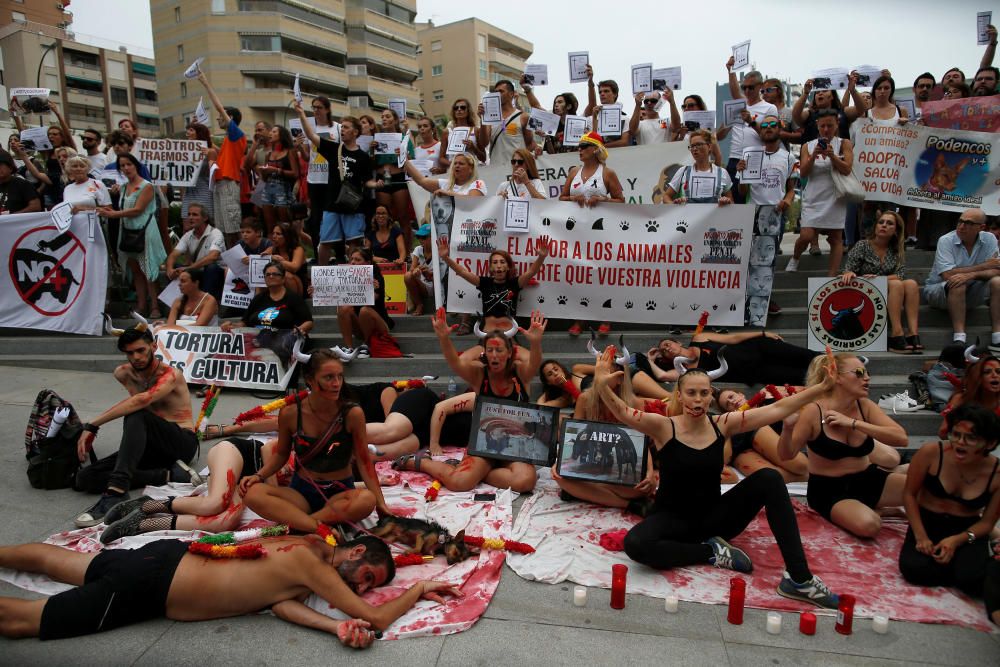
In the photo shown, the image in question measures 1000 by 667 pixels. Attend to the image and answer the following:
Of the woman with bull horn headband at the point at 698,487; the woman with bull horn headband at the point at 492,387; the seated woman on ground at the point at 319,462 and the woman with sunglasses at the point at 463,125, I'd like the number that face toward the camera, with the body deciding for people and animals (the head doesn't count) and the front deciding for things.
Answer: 4

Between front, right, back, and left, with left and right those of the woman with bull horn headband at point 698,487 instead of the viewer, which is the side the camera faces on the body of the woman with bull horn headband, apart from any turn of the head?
front

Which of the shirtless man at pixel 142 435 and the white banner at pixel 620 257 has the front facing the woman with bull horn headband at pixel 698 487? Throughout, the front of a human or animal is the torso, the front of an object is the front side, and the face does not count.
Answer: the white banner

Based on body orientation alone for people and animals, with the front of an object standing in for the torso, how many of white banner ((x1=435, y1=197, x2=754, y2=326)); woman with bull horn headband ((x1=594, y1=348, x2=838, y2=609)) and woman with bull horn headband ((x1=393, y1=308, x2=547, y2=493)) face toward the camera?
3

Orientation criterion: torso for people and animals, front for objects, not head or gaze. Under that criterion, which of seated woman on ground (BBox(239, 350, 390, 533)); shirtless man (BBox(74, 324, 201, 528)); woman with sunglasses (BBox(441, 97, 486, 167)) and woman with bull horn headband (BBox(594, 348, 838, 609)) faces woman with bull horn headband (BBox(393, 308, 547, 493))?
the woman with sunglasses

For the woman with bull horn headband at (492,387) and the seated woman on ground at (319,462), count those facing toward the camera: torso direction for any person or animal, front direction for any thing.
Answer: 2

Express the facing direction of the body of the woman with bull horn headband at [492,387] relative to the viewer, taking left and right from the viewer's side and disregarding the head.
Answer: facing the viewer

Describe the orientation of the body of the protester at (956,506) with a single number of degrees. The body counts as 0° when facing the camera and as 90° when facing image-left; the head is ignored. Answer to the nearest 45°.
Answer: approximately 45°

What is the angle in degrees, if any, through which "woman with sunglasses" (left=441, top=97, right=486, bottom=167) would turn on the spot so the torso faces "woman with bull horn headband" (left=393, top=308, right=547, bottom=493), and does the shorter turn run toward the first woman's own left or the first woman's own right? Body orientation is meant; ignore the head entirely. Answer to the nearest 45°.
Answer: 0° — they already face them

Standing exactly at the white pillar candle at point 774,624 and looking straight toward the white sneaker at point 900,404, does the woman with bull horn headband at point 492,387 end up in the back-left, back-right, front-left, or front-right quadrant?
front-left

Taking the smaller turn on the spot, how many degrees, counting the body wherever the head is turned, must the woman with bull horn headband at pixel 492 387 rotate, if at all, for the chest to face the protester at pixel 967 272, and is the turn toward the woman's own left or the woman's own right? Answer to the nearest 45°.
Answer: approximately 90° to the woman's own left

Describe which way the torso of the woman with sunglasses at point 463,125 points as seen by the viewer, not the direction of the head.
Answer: toward the camera

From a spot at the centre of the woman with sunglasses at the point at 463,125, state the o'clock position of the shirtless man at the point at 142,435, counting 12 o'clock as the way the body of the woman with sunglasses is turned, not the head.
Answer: The shirtless man is roughly at 1 o'clock from the woman with sunglasses.

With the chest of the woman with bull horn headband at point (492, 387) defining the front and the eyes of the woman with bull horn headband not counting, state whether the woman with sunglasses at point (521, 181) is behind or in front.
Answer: behind

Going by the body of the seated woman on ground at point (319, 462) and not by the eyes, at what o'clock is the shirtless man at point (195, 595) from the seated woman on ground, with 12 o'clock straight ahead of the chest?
The shirtless man is roughly at 1 o'clock from the seated woman on ground.

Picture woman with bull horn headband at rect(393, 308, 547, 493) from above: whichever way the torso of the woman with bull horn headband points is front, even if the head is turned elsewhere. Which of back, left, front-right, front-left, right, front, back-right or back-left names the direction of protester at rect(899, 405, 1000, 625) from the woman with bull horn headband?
front-left
